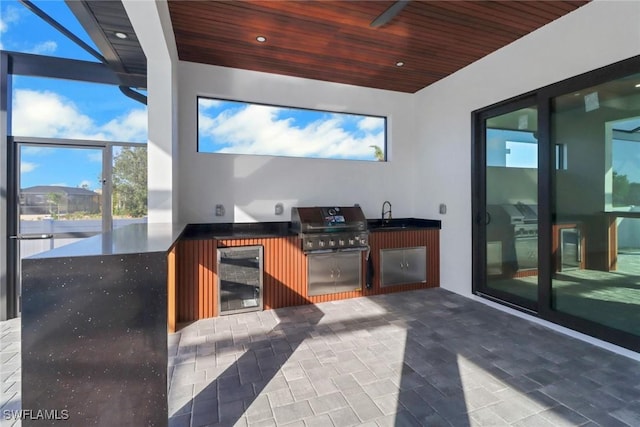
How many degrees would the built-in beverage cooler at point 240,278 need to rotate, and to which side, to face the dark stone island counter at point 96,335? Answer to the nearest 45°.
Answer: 0° — it already faces it

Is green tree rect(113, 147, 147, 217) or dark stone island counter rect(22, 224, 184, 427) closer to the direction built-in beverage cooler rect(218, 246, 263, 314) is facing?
the dark stone island counter

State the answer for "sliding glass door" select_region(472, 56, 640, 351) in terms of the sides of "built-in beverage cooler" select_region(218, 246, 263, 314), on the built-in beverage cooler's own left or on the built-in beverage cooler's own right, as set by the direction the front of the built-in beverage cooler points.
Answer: on the built-in beverage cooler's own left

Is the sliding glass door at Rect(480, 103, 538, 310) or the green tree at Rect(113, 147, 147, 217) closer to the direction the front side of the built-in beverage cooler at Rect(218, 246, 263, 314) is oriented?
the sliding glass door

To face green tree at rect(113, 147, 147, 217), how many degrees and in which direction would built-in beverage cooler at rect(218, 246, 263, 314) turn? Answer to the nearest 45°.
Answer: approximately 135° to its right

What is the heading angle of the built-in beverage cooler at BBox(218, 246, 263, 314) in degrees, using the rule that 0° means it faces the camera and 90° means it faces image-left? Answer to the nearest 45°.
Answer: approximately 0°

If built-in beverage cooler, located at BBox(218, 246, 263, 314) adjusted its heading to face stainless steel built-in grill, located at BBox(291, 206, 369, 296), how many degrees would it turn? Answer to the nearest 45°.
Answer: approximately 90° to its left
